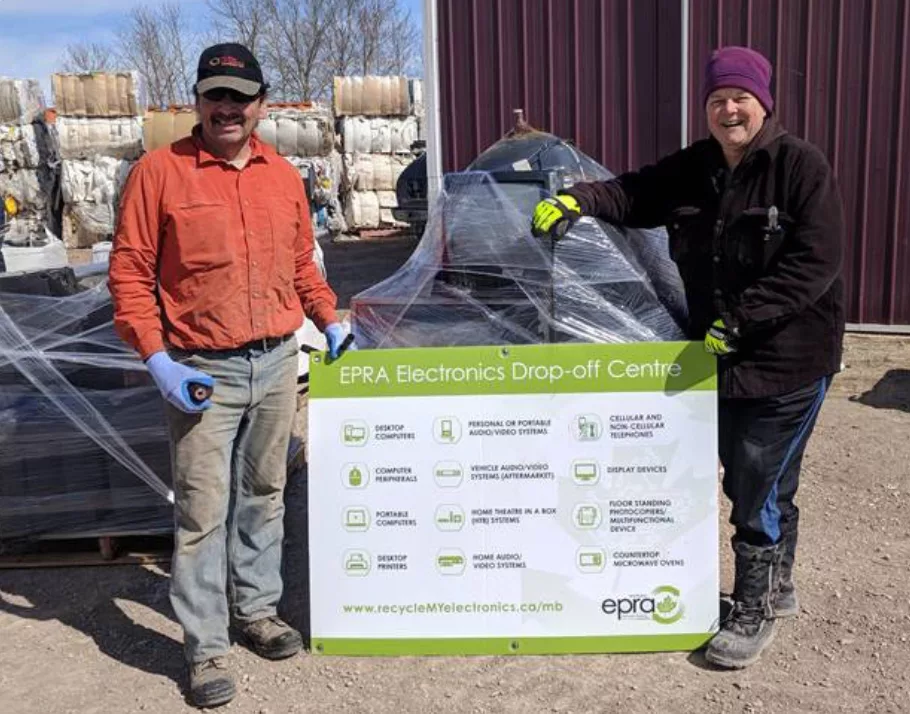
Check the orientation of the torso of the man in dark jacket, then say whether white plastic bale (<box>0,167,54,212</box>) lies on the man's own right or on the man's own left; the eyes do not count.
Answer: on the man's own right

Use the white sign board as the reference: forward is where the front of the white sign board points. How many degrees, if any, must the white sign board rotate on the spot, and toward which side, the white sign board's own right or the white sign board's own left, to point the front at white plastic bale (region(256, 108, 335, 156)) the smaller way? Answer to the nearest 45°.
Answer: approximately 180°

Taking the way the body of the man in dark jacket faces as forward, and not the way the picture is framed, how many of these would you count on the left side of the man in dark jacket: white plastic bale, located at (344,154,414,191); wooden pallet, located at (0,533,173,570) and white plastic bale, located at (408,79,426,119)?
0

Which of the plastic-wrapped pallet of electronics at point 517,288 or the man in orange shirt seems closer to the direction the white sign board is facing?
the man in orange shirt

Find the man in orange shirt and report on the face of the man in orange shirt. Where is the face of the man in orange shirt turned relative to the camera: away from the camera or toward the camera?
toward the camera

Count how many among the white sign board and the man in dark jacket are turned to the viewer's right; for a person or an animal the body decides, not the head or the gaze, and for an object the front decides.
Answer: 0

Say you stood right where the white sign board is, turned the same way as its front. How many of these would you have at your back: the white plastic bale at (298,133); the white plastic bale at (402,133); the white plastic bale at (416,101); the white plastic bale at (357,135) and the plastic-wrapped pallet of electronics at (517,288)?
5

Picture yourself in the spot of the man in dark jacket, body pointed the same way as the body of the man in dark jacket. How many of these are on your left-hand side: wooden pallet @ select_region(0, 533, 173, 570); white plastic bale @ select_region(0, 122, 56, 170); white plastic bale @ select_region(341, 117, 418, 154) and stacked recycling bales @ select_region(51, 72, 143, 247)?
0

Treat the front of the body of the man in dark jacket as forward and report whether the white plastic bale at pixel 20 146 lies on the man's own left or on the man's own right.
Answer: on the man's own right

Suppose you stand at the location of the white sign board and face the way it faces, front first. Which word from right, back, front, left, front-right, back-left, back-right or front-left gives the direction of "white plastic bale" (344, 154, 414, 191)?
back

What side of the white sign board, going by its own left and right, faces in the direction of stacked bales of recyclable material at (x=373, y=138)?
back

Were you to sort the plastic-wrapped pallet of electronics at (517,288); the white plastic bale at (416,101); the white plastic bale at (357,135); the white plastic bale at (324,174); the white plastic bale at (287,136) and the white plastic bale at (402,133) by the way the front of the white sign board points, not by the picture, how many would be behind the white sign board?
6

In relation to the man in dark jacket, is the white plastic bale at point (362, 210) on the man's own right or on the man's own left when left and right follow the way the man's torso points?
on the man's own right

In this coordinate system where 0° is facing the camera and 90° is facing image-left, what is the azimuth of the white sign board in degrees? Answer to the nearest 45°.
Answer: approximately 0°

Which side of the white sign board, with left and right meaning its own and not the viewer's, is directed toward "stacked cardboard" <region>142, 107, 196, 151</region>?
back

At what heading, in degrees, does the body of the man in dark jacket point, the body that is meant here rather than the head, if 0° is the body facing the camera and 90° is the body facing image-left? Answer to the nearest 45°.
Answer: approximately 45°

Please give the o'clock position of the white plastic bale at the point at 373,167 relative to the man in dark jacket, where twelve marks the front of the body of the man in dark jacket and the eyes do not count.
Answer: The white plastic bale is roughly at 4 o'clock from the man in dark jacket.

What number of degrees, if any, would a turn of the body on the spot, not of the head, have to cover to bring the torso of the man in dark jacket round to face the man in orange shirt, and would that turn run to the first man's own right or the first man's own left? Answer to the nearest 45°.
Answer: approximately 45° to the first man's own right
